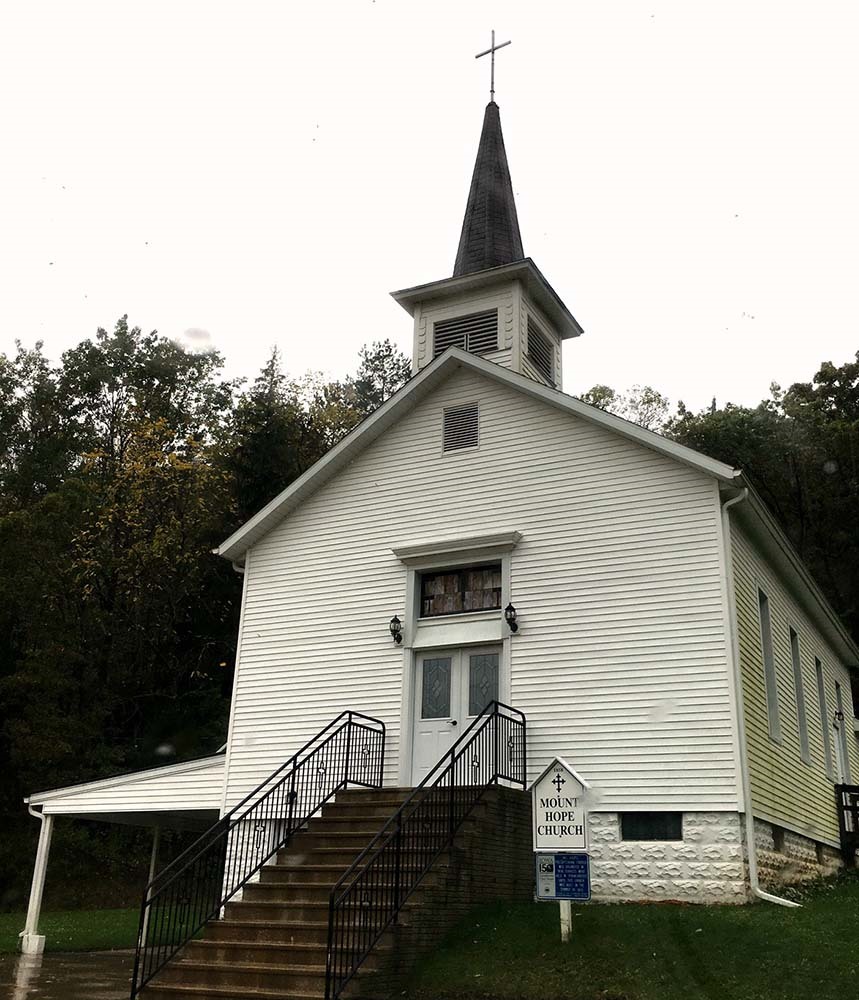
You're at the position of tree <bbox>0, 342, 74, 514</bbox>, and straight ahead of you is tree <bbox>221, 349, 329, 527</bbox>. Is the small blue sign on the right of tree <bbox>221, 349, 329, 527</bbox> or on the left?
right

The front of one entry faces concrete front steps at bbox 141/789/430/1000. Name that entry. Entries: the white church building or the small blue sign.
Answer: the white church building

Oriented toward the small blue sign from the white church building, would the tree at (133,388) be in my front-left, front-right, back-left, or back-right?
back-right

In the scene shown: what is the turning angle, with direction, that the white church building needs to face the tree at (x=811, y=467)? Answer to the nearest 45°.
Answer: approximately 180°

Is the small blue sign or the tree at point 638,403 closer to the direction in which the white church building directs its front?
the small blue sign

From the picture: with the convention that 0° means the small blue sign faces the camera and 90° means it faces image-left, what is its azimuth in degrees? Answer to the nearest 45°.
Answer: approximately 0°

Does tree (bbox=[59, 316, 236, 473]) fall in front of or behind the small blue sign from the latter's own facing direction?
behind

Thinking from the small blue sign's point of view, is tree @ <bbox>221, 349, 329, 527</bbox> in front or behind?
behind

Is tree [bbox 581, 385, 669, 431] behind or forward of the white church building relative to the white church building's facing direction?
behind

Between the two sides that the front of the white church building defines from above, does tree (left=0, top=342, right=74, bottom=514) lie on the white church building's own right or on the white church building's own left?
on the white church building's own right

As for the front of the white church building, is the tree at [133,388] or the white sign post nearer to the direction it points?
the white sign post

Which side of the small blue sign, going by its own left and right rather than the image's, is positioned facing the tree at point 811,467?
back

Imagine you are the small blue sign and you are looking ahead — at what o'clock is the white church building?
The white church building is roughly at 6 o'clock from the small blue sign.
